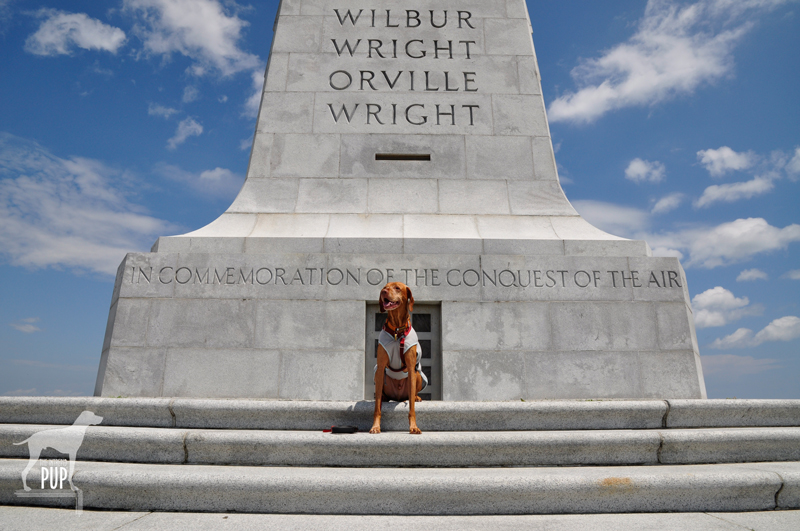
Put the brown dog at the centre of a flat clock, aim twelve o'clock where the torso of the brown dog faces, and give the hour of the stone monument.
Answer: The stone monument is roughly at 6 o'clock from the brown dog.

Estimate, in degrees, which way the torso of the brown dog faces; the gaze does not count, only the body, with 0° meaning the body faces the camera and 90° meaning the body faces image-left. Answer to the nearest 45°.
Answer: approximately 0°
